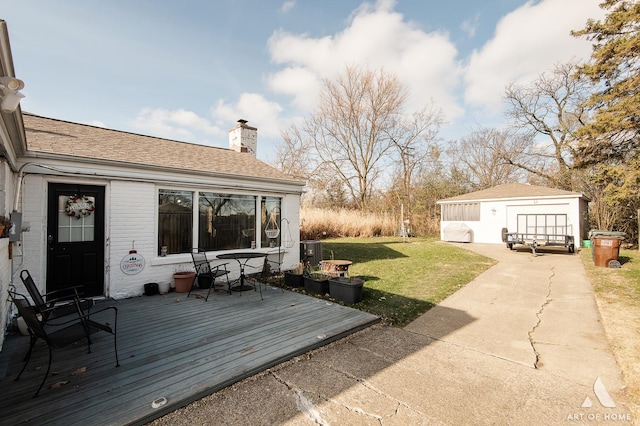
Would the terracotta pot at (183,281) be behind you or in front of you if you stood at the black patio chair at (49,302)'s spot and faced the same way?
in front

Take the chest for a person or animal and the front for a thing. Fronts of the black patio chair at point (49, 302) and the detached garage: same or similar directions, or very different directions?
very different directions

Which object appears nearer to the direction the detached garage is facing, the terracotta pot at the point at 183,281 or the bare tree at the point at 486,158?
the terracotta pot

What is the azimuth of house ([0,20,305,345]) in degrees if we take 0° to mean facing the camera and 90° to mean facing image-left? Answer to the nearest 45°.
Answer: approximately 315°

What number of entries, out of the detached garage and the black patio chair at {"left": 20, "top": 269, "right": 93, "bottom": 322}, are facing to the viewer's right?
1

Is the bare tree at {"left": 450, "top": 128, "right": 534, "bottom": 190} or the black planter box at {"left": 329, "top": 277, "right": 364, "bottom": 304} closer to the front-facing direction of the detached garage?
the black planter box

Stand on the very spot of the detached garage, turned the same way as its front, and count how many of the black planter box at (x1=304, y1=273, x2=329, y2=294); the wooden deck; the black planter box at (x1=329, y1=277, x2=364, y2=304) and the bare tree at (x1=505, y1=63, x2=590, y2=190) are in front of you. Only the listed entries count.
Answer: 3

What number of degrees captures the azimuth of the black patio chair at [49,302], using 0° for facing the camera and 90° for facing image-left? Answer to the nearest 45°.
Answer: approximately 270°

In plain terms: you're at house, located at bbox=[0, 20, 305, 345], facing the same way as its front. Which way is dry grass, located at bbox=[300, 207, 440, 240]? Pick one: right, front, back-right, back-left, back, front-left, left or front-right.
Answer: left

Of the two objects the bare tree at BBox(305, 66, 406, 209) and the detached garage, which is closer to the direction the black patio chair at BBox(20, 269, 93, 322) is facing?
the detached garage

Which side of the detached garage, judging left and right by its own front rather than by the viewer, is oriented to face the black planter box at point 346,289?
front

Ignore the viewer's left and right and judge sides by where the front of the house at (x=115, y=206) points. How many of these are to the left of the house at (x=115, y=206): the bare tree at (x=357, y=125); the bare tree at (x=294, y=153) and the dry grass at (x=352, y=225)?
3
